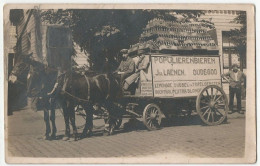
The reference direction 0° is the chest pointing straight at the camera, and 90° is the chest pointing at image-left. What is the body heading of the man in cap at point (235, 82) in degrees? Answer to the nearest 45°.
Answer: approximately 0°

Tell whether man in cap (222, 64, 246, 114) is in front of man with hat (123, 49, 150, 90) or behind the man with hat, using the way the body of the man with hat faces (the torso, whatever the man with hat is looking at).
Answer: behind

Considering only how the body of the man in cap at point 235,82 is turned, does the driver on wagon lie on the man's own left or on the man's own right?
on the man's own right

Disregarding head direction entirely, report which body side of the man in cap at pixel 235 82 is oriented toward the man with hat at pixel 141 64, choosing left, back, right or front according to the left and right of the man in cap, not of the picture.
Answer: right
